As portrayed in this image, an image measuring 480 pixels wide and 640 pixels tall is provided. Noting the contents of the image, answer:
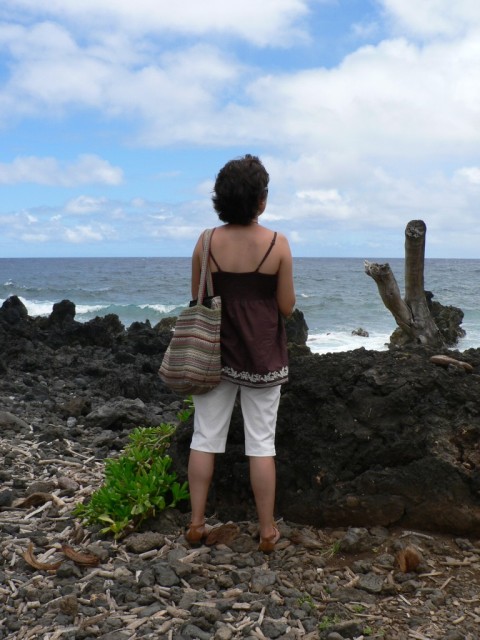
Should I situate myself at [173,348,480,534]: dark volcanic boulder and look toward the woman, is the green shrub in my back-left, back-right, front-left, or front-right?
front-right

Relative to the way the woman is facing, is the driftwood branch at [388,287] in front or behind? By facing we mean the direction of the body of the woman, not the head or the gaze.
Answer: in front

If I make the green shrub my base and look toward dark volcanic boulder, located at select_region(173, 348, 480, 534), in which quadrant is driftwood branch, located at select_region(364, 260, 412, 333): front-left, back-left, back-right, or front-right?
front-left

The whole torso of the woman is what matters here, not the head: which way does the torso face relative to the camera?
away from the camera

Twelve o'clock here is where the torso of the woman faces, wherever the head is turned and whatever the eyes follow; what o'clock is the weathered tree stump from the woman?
The weathered tree stump is roughly at 1 o'clock from the woman.

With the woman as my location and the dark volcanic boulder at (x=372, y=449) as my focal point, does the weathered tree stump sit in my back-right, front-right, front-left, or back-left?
front-left

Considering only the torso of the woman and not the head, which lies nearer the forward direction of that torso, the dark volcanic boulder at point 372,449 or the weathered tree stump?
the weathered tree stump

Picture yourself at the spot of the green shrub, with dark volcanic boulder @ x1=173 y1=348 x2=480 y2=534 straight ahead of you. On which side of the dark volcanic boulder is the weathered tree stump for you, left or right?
left

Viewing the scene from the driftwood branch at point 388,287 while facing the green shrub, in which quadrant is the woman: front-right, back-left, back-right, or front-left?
front-left

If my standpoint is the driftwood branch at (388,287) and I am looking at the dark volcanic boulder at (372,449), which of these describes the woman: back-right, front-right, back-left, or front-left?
front-right
